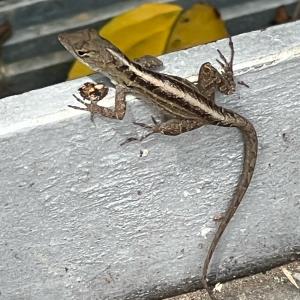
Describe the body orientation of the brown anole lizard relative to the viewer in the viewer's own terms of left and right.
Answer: facing away from the viewer and to the left of the viewer

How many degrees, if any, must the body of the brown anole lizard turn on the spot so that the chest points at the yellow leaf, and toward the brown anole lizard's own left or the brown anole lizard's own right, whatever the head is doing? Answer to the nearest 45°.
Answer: approximately 45° to the brown anole lizard's own right
